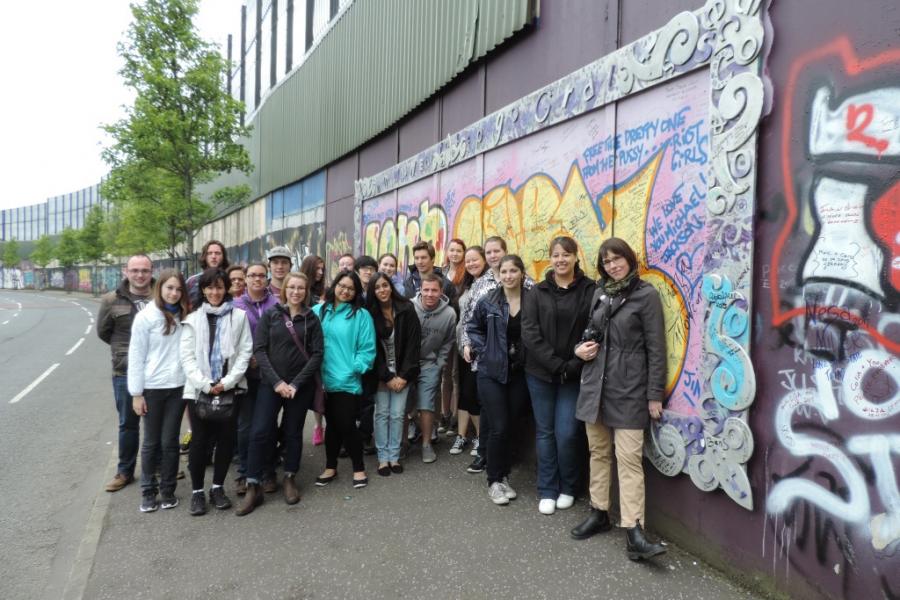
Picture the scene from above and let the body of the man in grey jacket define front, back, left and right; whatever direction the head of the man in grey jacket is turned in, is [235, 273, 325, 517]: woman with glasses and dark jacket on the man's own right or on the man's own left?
on the man's own right

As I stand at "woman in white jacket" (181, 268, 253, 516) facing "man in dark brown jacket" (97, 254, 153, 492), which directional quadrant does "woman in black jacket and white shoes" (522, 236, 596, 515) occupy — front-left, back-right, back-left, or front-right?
back-right

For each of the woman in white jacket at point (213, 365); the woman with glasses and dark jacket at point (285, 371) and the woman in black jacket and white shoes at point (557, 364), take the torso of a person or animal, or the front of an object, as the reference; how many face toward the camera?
3

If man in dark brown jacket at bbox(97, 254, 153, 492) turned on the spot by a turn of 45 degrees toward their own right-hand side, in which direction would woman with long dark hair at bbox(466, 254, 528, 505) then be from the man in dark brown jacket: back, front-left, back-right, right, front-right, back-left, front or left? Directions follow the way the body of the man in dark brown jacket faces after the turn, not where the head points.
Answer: left

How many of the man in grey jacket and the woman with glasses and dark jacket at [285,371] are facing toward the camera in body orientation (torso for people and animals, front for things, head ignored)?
2

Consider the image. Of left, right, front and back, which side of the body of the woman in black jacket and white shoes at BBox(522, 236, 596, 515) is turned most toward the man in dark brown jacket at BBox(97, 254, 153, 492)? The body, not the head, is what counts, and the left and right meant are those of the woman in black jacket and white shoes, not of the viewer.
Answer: right

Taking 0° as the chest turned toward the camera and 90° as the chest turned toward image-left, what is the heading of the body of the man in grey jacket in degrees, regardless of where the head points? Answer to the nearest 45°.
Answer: approximately 0°

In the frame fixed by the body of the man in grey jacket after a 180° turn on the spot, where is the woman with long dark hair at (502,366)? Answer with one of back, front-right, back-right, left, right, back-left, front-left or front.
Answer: back-right
